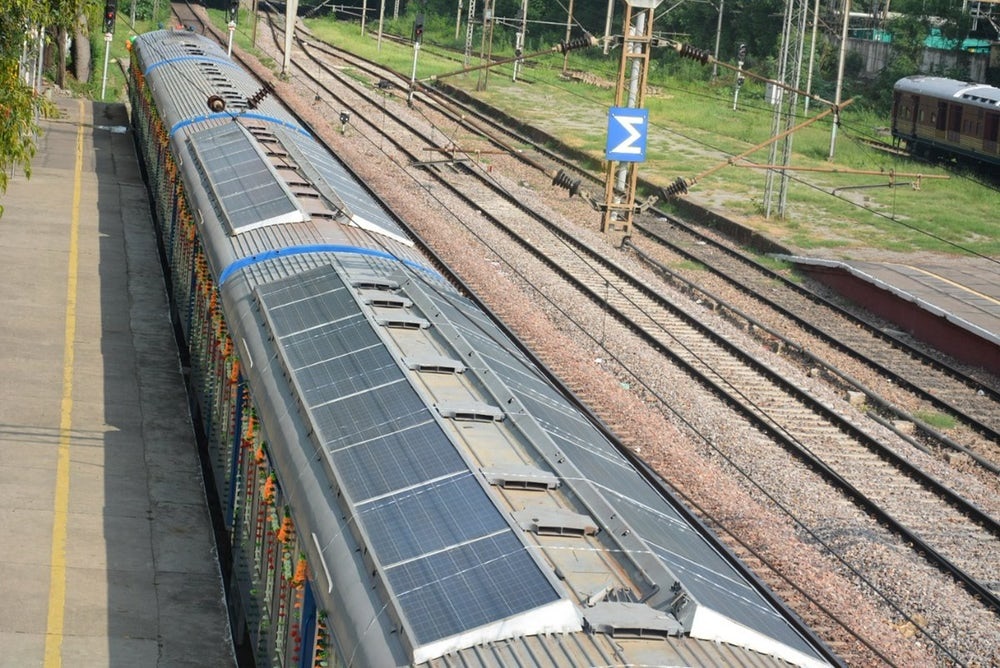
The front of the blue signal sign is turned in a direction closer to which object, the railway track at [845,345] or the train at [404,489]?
the train

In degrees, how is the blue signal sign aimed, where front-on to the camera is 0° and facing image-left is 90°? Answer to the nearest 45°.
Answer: approximately 0°

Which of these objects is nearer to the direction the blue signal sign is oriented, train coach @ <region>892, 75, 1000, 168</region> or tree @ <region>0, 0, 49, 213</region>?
the tree

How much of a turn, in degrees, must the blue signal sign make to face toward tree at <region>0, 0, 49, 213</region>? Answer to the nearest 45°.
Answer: approximately 45° to its right

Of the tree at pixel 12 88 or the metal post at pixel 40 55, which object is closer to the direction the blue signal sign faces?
the tree
